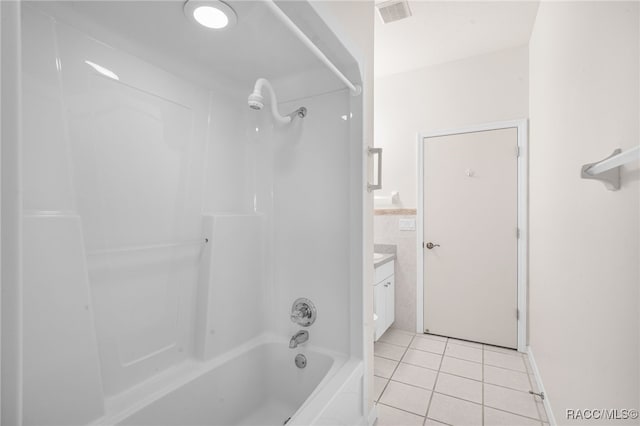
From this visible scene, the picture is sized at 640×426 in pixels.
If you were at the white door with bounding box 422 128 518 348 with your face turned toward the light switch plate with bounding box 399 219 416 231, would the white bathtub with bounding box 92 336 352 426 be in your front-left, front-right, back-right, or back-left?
front-left

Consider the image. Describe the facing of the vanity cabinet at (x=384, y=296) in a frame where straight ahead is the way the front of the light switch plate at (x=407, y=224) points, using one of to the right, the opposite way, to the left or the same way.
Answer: to the left

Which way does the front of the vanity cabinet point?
to the viewer's right

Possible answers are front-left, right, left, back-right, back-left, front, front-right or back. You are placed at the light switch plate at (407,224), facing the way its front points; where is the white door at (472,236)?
left

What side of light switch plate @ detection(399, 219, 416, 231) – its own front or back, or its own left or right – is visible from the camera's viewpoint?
front

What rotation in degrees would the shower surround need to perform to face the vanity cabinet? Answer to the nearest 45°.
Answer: approximately 45° to its left

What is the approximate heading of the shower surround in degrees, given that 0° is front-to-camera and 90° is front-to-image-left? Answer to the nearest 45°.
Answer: approximately 315°

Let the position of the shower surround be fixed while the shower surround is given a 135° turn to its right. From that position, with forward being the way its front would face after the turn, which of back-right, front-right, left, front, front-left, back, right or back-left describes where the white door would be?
back

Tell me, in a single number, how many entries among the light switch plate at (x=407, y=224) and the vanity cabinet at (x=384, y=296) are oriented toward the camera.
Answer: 1
